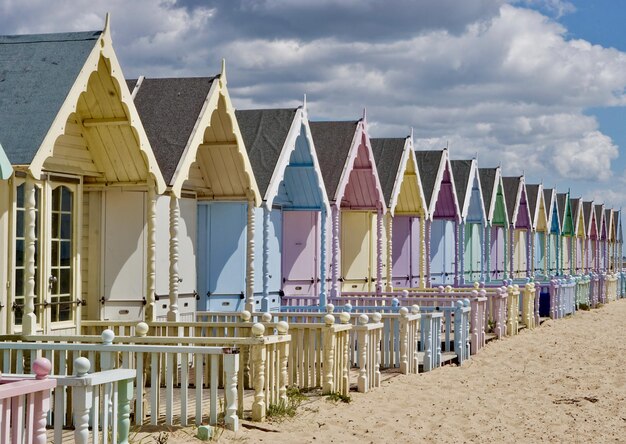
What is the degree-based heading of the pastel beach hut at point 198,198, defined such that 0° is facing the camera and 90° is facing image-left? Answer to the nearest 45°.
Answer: approximately 315°

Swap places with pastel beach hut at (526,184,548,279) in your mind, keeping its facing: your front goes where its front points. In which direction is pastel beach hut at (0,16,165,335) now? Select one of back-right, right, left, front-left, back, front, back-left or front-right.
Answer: front-right

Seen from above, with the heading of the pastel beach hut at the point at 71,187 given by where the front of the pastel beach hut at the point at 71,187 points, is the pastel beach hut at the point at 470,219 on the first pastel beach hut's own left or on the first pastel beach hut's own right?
on the first pastel beach hut's own left

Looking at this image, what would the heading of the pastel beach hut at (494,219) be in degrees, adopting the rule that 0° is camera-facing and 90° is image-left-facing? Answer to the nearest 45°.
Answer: approximately 315°

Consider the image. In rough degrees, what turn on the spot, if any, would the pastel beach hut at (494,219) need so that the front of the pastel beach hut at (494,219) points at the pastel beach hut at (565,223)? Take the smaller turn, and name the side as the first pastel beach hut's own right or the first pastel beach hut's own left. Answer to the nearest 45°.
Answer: approximately 135° to the first pastel beach hut's own left

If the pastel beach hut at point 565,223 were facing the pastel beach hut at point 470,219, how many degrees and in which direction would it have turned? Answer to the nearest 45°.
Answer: approximately 45° to its right

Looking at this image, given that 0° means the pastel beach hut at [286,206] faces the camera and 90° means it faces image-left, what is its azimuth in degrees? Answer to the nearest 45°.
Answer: approximately 315°

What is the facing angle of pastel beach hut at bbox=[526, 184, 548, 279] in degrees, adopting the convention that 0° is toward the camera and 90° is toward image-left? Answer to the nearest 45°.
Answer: approximately 315°

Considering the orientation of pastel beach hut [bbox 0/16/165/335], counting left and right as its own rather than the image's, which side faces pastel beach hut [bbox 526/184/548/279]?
left

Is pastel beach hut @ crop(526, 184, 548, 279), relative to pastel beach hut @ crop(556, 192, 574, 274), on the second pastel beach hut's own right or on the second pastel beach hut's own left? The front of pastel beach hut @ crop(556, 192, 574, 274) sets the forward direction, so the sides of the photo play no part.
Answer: on the second pastel beach hut's own right

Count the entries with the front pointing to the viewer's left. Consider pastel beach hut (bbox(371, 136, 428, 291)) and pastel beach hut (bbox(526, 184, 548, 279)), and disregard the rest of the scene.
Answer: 0

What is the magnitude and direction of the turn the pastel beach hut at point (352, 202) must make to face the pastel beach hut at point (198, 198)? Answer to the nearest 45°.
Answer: approximately 45° to its right

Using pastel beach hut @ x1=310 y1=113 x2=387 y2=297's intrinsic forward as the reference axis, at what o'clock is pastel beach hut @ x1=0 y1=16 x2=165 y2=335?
pastel beach hut @ x1=0 y1=16 x2=165 y2=335 is roughly at 2 o'clock from pastel beach hut @ x1=310 y1=113 x2=387 y2=297.

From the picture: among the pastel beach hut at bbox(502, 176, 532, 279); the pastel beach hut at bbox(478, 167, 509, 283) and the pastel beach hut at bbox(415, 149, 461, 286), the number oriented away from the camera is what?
0

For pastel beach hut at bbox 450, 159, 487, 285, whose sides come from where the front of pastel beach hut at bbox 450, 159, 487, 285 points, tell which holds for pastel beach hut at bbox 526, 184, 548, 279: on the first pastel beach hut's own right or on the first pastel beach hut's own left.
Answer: on the first pastel beach hut's own left

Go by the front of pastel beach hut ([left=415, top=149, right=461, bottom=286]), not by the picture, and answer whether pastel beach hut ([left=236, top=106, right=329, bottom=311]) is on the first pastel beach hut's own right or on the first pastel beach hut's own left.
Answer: on the first pastel beach hut's own right

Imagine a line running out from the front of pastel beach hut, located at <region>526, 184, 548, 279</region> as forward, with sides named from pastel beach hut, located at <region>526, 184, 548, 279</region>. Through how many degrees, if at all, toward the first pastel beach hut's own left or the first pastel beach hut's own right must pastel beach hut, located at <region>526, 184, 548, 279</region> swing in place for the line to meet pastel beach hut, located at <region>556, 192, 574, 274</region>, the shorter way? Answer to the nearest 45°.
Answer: approximately 135° to the first pastel beach hut's own left

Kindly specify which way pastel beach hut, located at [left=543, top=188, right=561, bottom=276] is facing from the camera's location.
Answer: facing the viewer and to the right of the viewer

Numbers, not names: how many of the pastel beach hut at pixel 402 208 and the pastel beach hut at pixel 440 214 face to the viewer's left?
0
